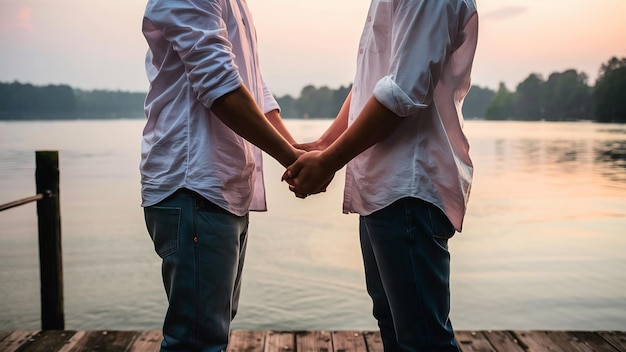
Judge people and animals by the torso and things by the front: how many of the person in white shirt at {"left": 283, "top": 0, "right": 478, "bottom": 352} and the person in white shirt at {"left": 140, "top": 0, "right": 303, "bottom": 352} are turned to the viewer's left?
1

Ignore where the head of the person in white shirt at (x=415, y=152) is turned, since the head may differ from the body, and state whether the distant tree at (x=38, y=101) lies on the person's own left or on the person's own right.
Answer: on the person's own right

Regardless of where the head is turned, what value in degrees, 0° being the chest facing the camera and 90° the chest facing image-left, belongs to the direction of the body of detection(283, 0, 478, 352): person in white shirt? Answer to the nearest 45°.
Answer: approximately 90°

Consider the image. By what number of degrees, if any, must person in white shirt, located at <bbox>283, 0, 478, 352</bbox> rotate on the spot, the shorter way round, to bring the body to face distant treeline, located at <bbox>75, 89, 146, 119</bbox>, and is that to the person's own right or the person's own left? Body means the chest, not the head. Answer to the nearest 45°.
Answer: approximately 45° to the person's own right

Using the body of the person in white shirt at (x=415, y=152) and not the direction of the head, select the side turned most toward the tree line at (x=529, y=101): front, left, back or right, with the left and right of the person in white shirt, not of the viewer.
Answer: right

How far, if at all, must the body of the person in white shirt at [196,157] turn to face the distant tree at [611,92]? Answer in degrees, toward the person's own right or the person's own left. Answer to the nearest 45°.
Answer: approximately 45° to the person's own left

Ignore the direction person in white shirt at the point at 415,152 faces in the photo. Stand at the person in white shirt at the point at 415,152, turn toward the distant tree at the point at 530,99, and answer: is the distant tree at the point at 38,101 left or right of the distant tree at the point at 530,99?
left

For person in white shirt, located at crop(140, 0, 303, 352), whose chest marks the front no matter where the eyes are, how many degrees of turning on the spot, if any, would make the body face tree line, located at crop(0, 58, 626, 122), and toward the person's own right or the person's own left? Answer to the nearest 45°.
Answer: approximately 45° to the person's own left

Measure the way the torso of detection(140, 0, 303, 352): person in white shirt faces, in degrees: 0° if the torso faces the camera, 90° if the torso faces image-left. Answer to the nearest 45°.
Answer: approximately 270°

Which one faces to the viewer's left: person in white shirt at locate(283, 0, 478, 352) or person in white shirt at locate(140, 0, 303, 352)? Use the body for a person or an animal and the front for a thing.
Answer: person in white shirt at locate(283, 0, 478, 352)

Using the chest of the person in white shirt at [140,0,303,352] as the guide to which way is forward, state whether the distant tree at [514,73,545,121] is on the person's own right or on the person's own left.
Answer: on the person's own left

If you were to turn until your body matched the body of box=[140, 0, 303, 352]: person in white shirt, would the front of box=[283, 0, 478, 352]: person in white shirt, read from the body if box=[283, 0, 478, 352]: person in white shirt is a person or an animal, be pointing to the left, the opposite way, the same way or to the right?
the opposite way
